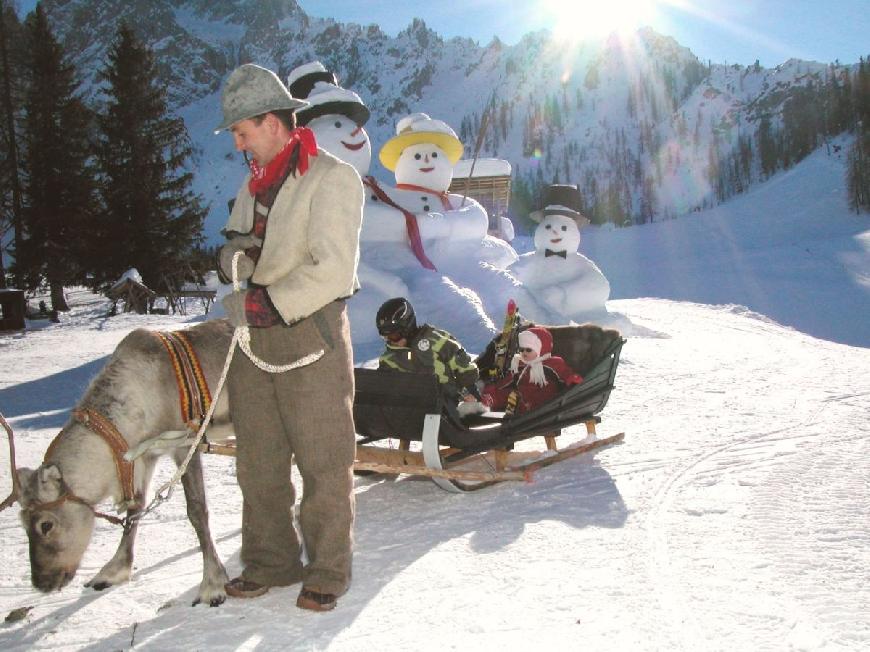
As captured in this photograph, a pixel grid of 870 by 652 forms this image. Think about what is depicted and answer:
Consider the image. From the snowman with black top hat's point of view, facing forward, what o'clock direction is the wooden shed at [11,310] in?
The wooden shed is roughly at 3 o'clock from the snowman with black top hat.

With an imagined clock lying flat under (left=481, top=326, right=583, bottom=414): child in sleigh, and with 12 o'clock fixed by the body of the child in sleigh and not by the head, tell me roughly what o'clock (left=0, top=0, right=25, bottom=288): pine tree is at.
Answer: The pine tree is roughly at 3 o'clock from the child in sleigh.

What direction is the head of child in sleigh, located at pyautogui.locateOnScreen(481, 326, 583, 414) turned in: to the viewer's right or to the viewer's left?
to the viewer's left

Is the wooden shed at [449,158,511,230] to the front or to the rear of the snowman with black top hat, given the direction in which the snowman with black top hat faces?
to the rear

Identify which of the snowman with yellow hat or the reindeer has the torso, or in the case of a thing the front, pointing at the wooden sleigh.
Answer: the snowman with yellow hat

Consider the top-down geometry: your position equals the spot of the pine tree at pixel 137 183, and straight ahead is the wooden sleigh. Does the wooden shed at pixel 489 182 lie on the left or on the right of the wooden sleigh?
left

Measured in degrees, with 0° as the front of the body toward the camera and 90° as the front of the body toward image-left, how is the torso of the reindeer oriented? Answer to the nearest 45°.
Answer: approximately 45°

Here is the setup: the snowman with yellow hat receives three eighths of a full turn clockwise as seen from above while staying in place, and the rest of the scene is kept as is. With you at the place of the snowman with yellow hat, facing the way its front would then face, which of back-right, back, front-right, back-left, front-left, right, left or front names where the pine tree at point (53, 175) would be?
front

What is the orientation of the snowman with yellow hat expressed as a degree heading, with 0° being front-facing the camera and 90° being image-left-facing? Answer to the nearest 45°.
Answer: approximately 0°

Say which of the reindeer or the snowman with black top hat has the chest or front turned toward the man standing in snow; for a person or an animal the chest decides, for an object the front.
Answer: the snowman with black top hat

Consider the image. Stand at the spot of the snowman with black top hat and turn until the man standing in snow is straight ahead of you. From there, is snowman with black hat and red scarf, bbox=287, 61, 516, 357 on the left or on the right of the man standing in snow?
right

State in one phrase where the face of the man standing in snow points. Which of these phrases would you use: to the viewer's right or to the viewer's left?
to the viewer's left

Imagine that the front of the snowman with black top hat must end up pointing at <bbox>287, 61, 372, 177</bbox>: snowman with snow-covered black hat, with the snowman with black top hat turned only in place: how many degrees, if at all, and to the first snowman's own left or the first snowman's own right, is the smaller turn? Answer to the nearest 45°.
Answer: approximately 45° to the first snowman's own right

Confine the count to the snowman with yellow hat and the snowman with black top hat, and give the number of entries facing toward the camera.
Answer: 2
